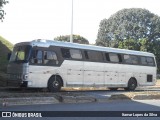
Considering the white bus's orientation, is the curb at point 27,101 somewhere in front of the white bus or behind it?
in front

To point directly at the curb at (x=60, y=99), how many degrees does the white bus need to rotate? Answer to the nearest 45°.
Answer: approximately 45° to its left

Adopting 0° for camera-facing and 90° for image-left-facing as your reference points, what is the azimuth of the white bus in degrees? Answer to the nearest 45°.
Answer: approximately 45°
